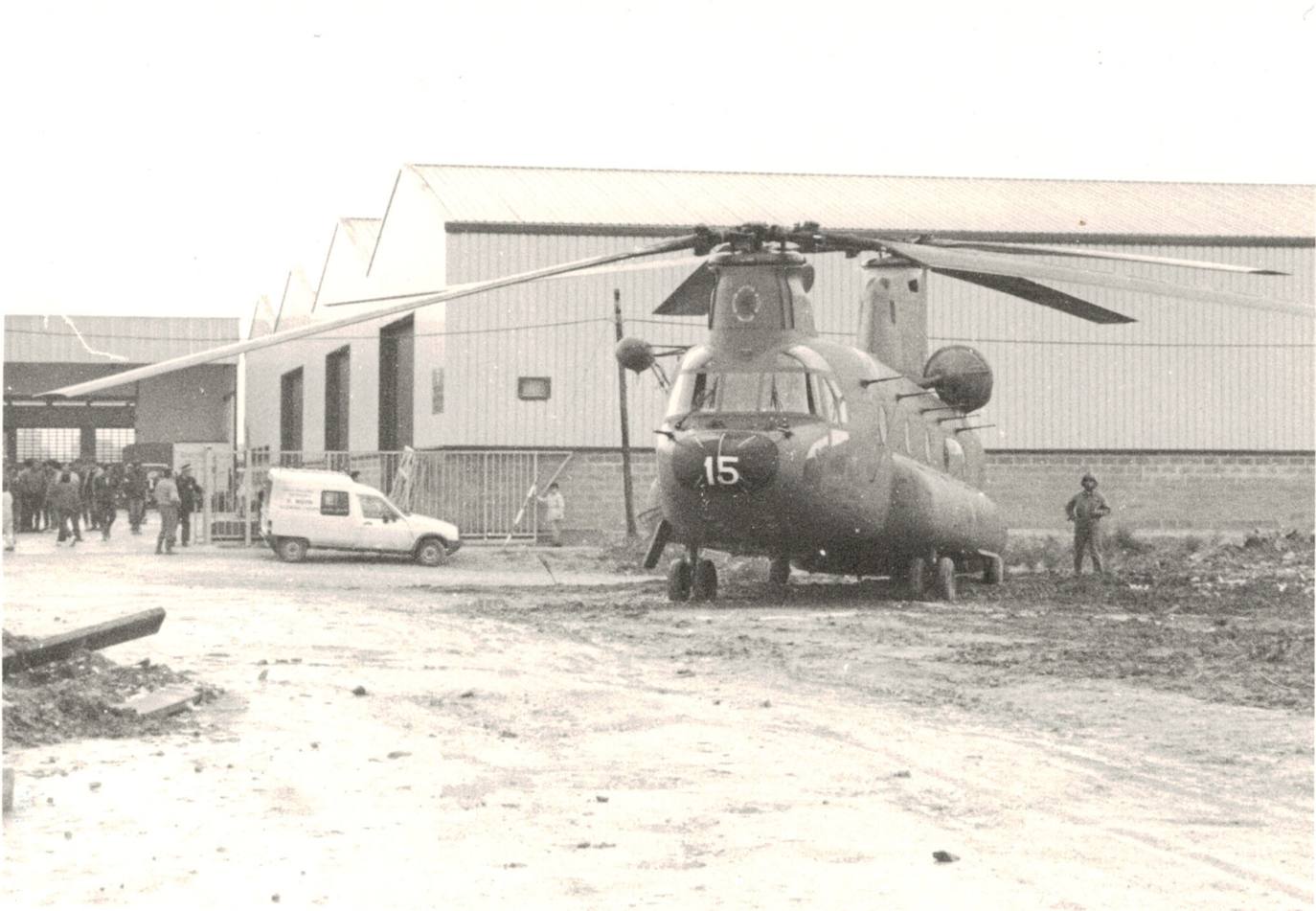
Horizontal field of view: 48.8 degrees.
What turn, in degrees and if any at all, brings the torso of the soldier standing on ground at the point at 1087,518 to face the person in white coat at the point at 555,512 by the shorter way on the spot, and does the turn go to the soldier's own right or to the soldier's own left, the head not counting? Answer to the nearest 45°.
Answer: approximately 135° to the soldier's own right

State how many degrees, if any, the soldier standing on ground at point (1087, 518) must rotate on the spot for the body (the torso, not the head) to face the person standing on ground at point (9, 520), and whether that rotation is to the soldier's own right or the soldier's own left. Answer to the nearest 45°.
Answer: approximately 90° to the soldier's own right

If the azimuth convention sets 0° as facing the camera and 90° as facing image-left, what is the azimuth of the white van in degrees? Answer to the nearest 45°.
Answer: approximately 270°

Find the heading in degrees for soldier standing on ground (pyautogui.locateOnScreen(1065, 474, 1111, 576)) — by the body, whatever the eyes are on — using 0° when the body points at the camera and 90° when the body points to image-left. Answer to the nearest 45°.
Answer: approximately 0°

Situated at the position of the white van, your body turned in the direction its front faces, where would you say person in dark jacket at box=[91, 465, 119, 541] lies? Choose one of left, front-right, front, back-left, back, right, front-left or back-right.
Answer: back-left

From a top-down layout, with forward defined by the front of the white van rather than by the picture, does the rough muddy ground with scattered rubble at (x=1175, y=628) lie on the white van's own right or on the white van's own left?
on the white van's own right

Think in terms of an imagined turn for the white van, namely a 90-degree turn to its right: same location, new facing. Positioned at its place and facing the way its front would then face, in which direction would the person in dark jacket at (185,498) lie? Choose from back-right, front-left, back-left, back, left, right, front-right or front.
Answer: back-right

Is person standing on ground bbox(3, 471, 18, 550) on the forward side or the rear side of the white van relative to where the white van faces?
on the rear side
